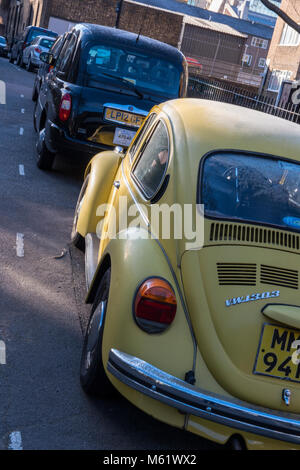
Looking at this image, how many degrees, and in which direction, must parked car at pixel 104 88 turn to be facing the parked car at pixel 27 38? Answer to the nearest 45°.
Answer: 0° — it already faces it

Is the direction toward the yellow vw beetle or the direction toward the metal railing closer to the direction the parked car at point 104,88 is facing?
the metal railing

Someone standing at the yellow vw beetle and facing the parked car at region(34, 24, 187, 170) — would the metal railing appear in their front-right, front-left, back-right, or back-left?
front-right

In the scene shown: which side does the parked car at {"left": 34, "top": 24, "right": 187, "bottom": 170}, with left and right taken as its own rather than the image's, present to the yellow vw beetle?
back

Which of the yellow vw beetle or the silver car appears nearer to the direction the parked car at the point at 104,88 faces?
the silver car

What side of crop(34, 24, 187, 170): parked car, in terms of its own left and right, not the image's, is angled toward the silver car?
front

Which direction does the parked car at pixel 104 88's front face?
away from the camera
